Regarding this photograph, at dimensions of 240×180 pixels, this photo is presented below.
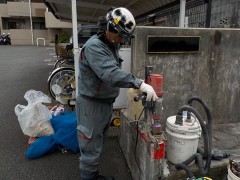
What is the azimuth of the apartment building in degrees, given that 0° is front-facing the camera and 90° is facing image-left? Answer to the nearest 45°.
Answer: approximately 0°

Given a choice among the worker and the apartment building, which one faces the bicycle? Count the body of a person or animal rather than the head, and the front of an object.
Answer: the apartment building

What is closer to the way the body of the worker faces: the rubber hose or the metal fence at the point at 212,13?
the rubber hose

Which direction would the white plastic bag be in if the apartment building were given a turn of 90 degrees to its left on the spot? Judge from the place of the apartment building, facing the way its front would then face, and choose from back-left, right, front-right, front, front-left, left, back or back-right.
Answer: right

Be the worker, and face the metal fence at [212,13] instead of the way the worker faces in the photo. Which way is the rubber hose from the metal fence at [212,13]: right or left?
right

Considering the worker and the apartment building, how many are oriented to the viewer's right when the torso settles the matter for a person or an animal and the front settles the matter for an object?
1

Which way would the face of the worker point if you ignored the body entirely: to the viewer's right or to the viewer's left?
to the viewer's right

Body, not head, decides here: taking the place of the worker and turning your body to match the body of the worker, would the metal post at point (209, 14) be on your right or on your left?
on your left

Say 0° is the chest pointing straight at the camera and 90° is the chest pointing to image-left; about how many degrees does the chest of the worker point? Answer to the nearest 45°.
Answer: approximately 270°

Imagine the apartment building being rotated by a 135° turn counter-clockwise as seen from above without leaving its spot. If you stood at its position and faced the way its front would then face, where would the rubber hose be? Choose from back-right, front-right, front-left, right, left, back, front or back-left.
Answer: back-right

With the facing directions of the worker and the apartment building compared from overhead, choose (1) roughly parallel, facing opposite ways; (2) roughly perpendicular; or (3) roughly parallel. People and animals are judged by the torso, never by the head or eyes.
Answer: roughly perpendicular

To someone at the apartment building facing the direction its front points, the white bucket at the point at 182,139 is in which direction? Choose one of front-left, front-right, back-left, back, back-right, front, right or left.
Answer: front

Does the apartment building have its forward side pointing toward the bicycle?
yes

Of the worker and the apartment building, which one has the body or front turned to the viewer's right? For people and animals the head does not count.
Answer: the worker
